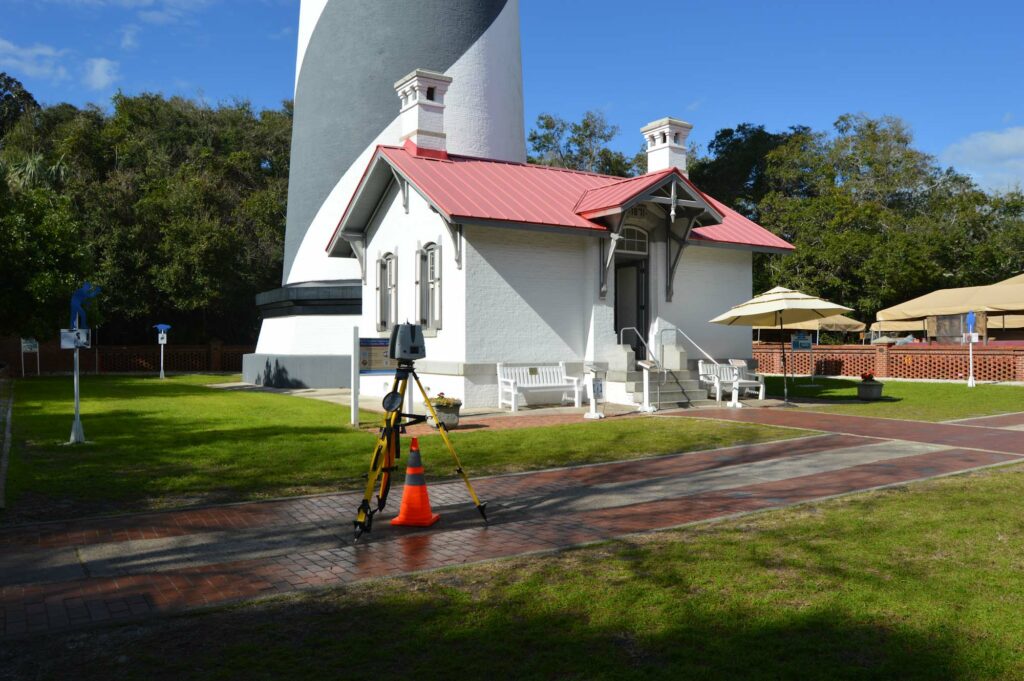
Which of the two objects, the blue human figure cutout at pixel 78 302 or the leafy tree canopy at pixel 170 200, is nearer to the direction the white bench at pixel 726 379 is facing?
the blue human figure cutout

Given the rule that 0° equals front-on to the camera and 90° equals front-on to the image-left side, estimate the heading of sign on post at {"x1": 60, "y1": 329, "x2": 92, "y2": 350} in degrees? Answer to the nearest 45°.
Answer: approximately 0°

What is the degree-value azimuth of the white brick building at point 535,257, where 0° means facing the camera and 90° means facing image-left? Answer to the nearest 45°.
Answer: approximately 315°

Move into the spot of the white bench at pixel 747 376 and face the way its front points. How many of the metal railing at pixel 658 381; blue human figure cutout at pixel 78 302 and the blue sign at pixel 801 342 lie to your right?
2

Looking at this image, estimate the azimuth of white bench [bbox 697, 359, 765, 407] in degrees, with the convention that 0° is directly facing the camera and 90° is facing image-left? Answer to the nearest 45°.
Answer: approximately 315°

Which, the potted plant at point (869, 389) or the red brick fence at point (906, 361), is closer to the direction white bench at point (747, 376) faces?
the potted plant

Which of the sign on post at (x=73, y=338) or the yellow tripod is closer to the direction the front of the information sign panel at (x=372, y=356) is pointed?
the yellow tripod

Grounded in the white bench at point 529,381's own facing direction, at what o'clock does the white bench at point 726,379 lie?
the white bench at point 726,379 is roughly at 10 o'clock from the white bench at point 529,381.

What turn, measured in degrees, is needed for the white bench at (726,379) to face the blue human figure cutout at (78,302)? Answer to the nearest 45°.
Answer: approximately 90° to its right

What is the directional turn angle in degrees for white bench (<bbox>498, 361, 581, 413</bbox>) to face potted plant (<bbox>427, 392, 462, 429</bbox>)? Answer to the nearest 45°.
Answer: approximately 45° to its right

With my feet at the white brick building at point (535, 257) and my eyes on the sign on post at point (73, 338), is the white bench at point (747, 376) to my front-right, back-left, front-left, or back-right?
back-left
